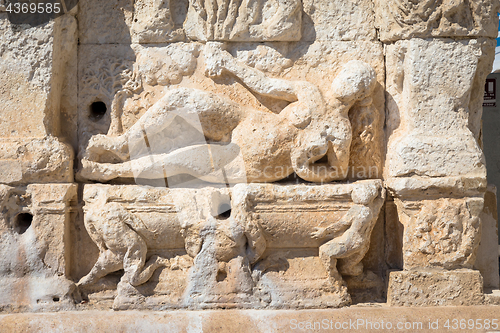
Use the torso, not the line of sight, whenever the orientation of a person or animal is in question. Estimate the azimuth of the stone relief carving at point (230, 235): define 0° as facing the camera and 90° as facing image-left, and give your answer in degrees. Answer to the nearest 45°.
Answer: approximately 0°

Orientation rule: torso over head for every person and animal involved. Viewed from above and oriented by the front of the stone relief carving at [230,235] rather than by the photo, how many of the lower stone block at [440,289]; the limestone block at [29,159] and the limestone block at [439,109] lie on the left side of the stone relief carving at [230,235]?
2

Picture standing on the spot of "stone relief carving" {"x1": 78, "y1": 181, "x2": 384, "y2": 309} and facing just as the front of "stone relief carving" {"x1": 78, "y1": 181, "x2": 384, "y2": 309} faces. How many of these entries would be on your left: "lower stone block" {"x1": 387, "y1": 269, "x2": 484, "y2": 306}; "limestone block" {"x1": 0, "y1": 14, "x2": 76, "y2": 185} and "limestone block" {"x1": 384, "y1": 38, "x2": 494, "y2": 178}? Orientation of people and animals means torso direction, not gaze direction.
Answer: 2

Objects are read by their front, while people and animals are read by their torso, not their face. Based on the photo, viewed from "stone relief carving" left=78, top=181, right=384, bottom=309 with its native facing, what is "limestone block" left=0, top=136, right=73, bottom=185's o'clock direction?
The limestone block is roughly at 3 o'clock from the stone relief carving.

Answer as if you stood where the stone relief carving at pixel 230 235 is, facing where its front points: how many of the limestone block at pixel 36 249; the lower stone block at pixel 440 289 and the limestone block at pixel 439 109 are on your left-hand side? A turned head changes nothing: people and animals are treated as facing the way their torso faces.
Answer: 2

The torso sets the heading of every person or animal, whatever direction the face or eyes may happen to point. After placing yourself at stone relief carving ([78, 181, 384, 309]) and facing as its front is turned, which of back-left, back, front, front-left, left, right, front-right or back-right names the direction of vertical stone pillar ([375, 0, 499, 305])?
left

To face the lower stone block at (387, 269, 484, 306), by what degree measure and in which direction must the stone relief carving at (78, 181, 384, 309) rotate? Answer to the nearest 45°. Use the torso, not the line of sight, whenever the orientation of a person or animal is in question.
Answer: approximately 90° to its left

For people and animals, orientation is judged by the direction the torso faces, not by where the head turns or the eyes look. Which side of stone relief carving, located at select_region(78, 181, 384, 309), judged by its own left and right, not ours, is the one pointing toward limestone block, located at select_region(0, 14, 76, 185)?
right

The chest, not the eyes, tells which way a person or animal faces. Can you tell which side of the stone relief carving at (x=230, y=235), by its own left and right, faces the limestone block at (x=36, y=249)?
right
